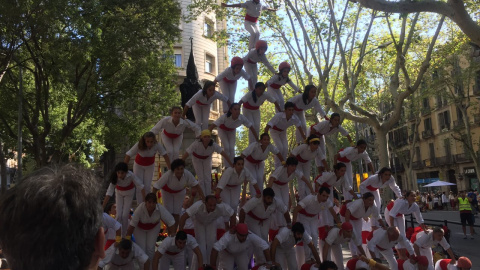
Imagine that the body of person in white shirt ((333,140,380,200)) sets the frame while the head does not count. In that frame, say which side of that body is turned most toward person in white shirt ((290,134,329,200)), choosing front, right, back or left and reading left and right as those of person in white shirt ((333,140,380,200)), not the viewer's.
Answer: right

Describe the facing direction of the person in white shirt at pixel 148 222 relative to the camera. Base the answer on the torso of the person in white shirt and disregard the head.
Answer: toward the camera

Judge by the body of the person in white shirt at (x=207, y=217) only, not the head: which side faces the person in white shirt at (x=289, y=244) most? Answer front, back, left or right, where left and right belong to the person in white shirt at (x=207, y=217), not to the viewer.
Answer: left

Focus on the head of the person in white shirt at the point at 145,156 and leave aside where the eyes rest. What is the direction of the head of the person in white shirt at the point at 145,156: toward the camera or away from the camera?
toward the camera

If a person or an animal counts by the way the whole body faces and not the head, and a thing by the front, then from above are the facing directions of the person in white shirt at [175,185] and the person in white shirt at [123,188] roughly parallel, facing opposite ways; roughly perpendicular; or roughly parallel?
roughly parallel

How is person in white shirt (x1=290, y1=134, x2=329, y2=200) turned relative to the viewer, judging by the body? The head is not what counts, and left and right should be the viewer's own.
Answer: facing the viewer and to the right of the viewer

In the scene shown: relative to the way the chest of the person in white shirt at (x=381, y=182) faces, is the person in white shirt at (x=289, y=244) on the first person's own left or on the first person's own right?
on the first person's own right

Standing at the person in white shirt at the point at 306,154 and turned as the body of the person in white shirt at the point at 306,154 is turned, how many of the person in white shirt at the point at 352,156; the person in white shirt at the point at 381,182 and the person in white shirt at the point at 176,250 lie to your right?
1

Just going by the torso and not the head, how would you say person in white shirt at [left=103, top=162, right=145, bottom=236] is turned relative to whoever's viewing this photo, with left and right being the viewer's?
facing the viewer

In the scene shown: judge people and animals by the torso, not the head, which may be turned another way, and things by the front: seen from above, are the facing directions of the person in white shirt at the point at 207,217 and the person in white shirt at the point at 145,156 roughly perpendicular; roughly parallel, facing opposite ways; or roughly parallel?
roughly parallel

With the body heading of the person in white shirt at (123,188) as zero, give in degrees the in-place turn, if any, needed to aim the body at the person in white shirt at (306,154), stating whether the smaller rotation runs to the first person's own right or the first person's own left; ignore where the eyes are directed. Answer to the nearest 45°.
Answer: approximately 90° to the first person's own left

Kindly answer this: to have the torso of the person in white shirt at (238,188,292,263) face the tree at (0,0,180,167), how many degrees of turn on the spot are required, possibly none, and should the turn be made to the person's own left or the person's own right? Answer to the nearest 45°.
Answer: approximately 180°
